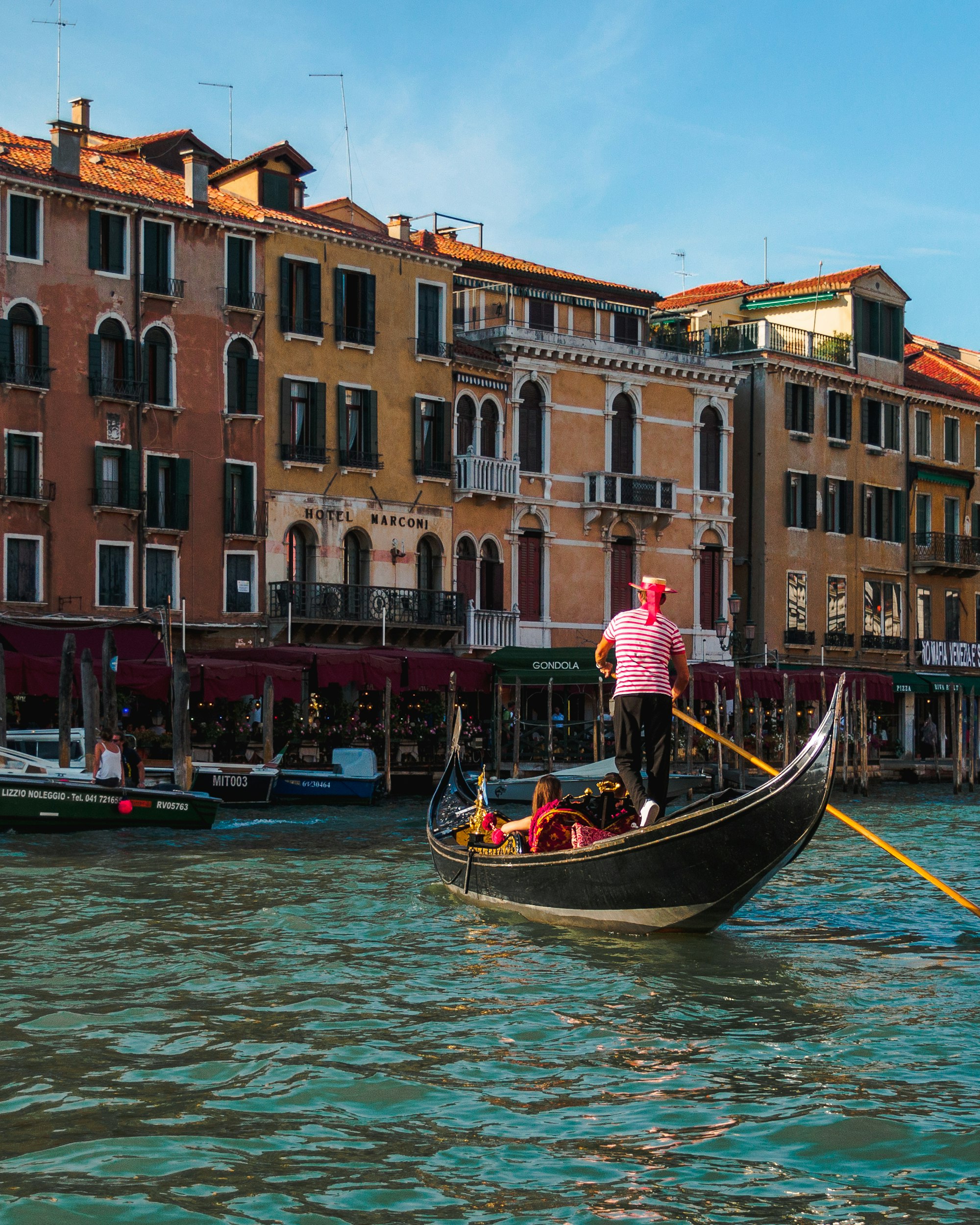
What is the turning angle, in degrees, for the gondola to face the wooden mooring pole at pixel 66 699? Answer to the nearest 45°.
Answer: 0° — it already faces it

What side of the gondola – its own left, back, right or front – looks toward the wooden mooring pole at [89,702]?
front

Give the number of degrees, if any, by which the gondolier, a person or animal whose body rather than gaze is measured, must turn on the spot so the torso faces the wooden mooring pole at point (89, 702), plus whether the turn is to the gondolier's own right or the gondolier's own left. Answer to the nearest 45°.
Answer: approximately 45° to the gondolier's own left

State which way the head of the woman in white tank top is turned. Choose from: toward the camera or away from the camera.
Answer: away from the camera

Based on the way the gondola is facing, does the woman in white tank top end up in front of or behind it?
in front

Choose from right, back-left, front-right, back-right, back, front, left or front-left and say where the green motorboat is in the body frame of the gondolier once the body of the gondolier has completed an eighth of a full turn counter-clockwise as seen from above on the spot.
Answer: front

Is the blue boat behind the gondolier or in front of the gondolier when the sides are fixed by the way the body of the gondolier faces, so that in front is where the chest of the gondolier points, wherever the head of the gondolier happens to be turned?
in front

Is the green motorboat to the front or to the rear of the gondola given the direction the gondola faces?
to the front

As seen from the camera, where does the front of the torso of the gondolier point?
away from the camera

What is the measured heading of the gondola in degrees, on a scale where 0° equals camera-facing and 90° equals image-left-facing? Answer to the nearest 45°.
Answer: approximately 135°

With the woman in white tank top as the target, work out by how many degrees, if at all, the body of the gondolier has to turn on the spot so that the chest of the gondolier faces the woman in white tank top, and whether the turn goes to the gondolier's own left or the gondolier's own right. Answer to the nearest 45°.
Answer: approximately 45° to the gondolier's own left
